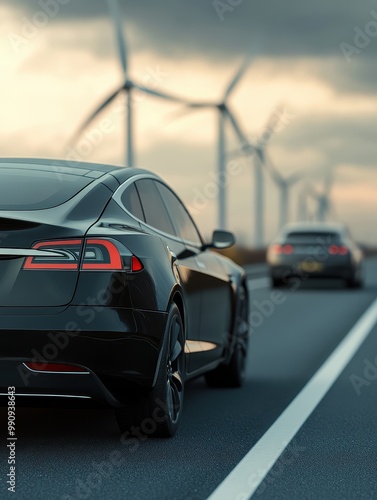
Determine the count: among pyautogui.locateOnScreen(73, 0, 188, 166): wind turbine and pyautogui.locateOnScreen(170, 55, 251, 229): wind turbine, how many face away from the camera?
0

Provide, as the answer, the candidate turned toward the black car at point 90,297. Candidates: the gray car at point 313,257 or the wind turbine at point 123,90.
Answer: the wind turbine

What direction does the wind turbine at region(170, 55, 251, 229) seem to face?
toward the camera

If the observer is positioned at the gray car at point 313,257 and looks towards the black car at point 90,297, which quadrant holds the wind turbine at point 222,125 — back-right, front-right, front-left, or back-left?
back-right

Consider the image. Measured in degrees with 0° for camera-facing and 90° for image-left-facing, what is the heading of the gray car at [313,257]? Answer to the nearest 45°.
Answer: approximately 180°

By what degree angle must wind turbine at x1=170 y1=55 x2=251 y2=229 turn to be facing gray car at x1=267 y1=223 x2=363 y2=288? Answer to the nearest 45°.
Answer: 0° — it already faces it

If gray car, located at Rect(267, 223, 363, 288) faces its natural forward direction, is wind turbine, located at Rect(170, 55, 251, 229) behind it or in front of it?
in front

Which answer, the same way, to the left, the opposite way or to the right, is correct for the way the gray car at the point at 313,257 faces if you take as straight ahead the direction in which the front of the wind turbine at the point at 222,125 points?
the opposite way

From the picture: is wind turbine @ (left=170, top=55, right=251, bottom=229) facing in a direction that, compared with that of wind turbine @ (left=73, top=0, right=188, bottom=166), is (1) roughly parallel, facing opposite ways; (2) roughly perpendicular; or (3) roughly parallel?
roughly parallel

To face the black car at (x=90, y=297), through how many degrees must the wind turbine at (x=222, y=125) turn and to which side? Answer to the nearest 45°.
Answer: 0° — it already faces it

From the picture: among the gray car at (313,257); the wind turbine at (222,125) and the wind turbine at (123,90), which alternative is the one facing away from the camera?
the gray car

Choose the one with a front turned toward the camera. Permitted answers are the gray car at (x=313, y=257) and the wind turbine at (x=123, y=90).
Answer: the wind turbine

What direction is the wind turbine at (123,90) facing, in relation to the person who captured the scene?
facing the viewer

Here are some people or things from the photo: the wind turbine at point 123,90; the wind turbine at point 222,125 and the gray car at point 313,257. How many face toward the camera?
2

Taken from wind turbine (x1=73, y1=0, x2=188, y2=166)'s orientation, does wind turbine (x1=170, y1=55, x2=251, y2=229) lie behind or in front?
behind

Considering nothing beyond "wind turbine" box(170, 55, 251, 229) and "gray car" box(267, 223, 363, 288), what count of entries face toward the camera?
1
